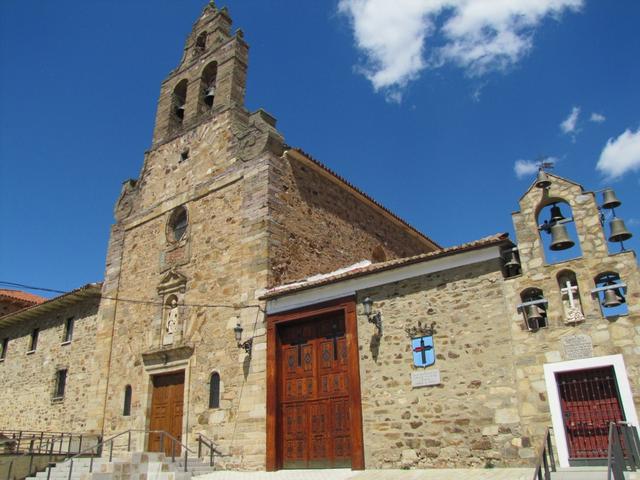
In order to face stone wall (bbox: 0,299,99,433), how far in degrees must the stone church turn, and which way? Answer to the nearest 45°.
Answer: approximately 90° to its right

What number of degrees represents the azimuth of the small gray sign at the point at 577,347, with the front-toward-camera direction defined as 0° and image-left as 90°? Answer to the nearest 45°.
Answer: approximately 0°

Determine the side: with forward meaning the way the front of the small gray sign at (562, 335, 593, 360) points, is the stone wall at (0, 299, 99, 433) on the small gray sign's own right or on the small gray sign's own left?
on the small gray sign's own right

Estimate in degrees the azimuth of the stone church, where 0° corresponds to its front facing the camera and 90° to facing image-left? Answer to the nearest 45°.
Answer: approximately 45°
